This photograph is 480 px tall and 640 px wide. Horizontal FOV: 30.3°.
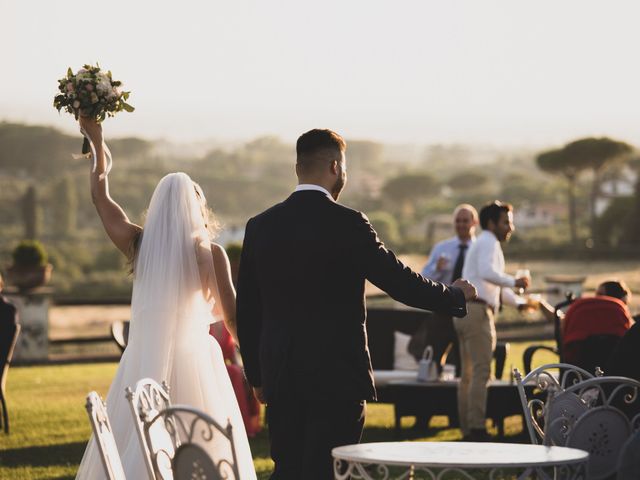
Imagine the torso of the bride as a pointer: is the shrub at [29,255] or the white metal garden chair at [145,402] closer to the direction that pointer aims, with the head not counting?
the shrub

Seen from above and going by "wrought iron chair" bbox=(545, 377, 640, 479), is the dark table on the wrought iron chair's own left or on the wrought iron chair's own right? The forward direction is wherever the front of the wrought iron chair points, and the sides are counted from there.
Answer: on the wrought iron chair's own right

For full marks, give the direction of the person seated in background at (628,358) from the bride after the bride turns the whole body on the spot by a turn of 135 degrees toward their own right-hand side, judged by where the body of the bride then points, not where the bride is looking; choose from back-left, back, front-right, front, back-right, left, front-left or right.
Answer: left

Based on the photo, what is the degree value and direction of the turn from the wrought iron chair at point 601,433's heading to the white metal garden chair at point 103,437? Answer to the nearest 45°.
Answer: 0° — it already faces it

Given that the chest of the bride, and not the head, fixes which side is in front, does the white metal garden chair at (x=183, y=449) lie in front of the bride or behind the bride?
behind

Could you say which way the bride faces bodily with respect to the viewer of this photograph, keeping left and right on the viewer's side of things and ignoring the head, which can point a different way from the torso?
facing away from the viewer

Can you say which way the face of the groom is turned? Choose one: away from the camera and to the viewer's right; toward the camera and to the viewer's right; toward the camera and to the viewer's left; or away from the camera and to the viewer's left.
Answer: away from the camera and to the viewer's right

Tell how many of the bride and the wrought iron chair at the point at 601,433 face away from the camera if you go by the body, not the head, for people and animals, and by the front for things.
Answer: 1

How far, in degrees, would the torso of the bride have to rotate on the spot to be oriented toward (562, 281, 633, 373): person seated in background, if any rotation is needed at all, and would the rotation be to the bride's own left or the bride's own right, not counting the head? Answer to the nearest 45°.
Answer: approximately 45° to the bride's own right

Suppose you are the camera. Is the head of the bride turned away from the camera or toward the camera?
away from the camera

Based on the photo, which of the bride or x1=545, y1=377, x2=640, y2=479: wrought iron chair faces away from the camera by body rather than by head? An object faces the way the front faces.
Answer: the bride
